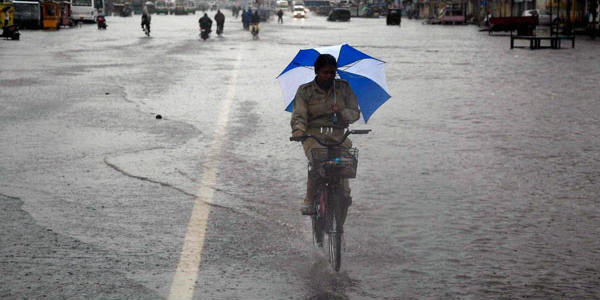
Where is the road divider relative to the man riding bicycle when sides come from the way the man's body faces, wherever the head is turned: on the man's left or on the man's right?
on the man's right

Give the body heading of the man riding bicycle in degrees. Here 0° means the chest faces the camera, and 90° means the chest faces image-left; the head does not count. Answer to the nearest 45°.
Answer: approximately 0°

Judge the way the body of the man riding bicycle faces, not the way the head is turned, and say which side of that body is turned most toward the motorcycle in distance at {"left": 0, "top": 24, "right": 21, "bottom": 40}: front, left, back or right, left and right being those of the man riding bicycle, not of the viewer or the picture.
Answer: back
